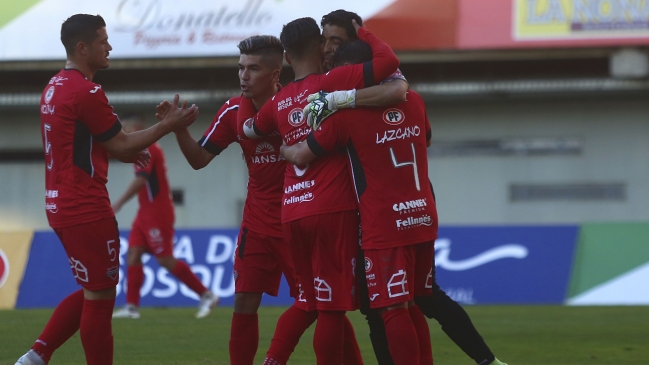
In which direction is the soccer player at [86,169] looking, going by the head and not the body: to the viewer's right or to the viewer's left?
to the viewer's right

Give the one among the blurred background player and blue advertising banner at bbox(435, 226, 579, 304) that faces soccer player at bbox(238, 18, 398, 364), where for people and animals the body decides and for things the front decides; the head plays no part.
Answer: the blue advertising banner

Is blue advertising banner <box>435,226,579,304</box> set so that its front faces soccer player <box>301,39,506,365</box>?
yes

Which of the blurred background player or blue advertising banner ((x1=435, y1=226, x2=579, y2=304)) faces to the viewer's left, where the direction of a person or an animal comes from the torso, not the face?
the blurred background player

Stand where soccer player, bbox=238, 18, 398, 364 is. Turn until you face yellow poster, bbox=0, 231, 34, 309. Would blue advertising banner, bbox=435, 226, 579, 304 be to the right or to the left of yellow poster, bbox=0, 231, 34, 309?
right

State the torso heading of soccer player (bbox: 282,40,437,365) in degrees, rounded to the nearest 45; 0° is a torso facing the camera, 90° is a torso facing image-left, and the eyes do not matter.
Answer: approximately 135°

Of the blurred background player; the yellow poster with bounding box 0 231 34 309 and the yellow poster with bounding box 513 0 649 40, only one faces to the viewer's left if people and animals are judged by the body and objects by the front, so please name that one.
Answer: the blurred background player
